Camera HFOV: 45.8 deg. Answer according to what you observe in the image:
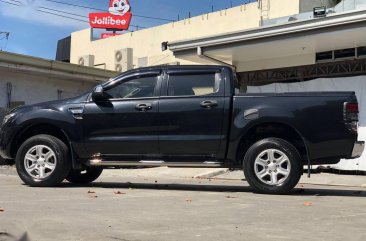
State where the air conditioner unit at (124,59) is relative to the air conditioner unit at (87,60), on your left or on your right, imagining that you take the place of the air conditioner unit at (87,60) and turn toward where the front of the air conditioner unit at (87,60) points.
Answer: on your left

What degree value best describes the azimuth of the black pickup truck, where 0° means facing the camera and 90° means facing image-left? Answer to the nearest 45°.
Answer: approximately 90°

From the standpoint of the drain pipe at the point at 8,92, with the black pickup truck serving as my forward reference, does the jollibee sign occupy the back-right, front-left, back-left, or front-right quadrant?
back-left

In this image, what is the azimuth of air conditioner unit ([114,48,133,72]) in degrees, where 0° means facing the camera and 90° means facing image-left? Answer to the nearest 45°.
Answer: approximately 45°

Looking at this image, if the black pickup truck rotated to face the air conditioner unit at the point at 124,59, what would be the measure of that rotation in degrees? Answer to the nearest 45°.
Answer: approximately 90° to its right

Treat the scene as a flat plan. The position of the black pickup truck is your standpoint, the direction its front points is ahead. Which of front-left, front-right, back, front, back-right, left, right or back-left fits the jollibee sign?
right

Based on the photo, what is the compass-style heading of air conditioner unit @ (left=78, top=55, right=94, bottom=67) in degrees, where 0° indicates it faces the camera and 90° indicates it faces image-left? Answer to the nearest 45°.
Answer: approximately 45°

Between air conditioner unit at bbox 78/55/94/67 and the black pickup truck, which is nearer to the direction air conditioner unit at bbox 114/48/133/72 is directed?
the black pickup truck

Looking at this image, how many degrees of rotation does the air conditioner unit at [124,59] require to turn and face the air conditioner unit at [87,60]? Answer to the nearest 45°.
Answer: approximately 90° to its right
